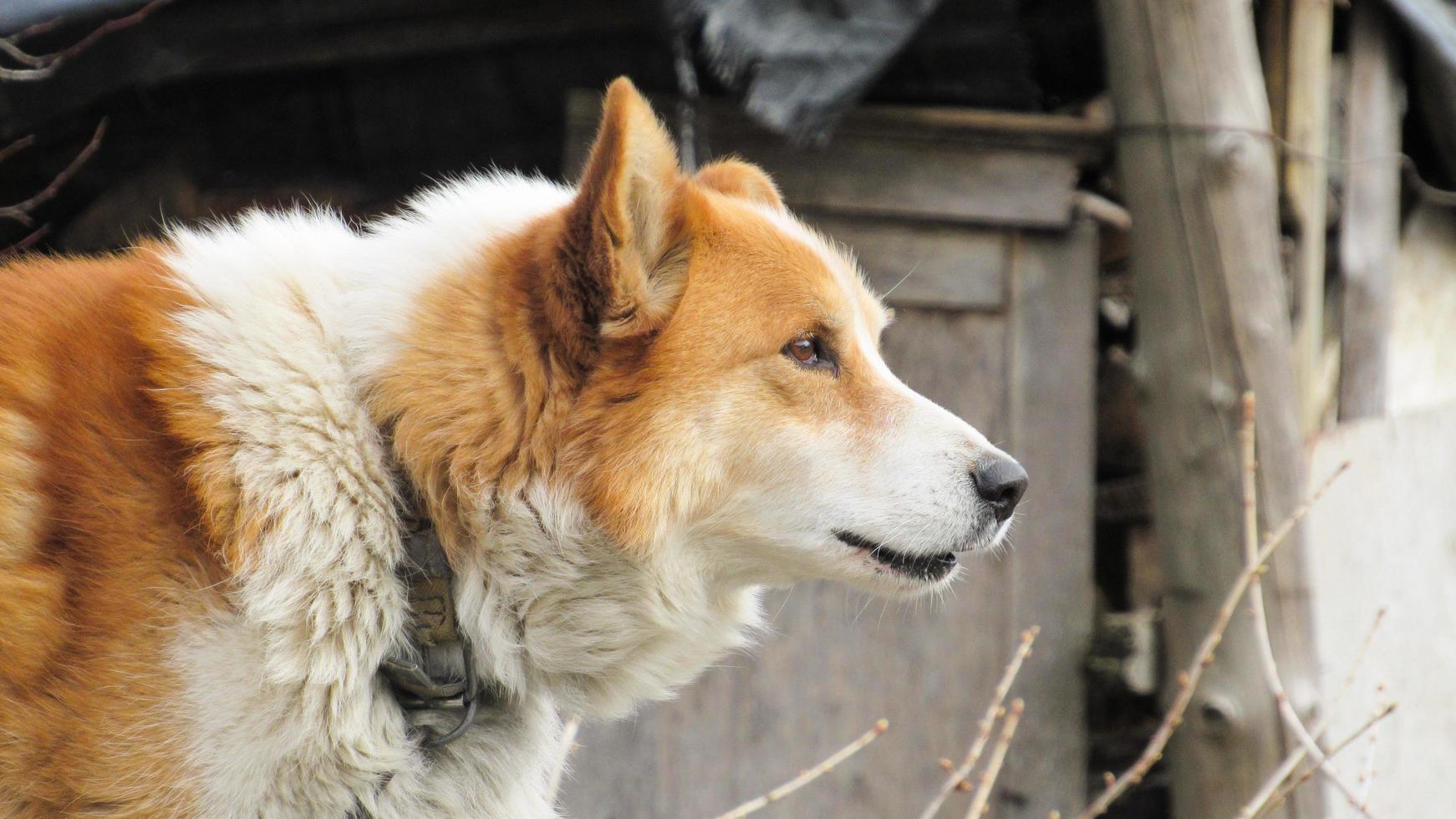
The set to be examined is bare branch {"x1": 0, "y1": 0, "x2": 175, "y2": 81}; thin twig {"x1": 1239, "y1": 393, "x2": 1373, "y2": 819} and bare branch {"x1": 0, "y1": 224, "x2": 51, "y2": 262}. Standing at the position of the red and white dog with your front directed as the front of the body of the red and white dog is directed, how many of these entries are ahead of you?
1

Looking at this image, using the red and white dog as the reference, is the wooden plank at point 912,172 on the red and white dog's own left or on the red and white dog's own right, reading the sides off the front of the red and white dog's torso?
on the red and white dog's own left

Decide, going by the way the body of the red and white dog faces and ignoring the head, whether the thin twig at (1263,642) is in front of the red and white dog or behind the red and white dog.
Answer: in front

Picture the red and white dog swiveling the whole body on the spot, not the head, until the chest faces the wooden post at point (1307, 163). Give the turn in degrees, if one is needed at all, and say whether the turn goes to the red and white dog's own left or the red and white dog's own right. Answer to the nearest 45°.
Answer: approximately 45° to the red and white dog's own left

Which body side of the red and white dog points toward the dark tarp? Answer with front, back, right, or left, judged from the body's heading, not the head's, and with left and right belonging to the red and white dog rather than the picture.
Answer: left

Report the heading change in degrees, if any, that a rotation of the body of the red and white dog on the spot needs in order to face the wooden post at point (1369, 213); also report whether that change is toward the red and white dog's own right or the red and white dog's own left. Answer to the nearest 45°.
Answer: approximately 45° to the red and white dog's own left

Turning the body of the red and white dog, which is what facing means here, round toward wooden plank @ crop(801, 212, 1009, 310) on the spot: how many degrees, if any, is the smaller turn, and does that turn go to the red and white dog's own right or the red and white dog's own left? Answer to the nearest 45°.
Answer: approximately 45° to the red and white dog's own left

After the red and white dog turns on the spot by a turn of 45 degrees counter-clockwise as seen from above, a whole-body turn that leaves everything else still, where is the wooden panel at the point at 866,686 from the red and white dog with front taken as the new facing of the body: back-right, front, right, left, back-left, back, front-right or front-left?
front

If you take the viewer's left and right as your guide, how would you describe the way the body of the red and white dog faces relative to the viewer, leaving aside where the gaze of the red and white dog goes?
facing to the right of the viewer

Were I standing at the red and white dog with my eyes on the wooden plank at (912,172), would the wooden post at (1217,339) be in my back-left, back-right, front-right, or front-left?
front-right

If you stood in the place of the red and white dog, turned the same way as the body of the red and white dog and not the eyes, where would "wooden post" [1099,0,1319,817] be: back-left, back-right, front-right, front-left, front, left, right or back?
front-left
